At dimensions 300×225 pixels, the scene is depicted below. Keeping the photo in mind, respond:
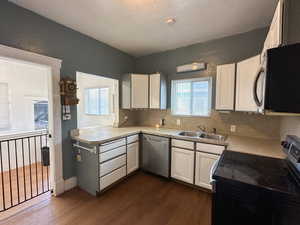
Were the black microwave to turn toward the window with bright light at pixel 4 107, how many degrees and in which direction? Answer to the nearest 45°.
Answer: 0° — it already faces it

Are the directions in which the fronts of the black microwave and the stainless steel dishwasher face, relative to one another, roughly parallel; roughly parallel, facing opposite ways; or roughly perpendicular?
roughly perpendicular

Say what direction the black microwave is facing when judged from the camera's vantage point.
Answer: facing to the left of the viewer

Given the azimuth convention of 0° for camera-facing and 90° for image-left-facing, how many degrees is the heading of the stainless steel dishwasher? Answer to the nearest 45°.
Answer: approximately 45°

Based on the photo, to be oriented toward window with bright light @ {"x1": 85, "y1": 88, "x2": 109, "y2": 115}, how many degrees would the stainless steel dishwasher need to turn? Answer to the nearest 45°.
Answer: approximately 90° to its right

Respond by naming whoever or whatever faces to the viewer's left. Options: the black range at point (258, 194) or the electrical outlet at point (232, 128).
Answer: the black range

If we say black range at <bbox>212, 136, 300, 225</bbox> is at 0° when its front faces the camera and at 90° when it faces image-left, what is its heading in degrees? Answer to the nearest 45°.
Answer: approximately 90°

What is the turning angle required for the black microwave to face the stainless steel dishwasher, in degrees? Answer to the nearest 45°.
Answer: approximately 45° to its right

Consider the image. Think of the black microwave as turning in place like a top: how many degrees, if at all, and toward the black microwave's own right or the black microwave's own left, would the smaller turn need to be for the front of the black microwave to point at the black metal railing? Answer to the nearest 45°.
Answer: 0° — it already faces it

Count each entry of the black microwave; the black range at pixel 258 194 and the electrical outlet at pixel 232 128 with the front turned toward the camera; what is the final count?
1

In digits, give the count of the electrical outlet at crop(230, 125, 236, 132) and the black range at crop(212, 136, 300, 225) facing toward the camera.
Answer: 1

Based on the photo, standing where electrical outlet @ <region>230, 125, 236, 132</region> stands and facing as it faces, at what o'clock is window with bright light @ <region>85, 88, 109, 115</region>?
The window with bright light is roughly at 3 o'clock from the electrical outlet.
